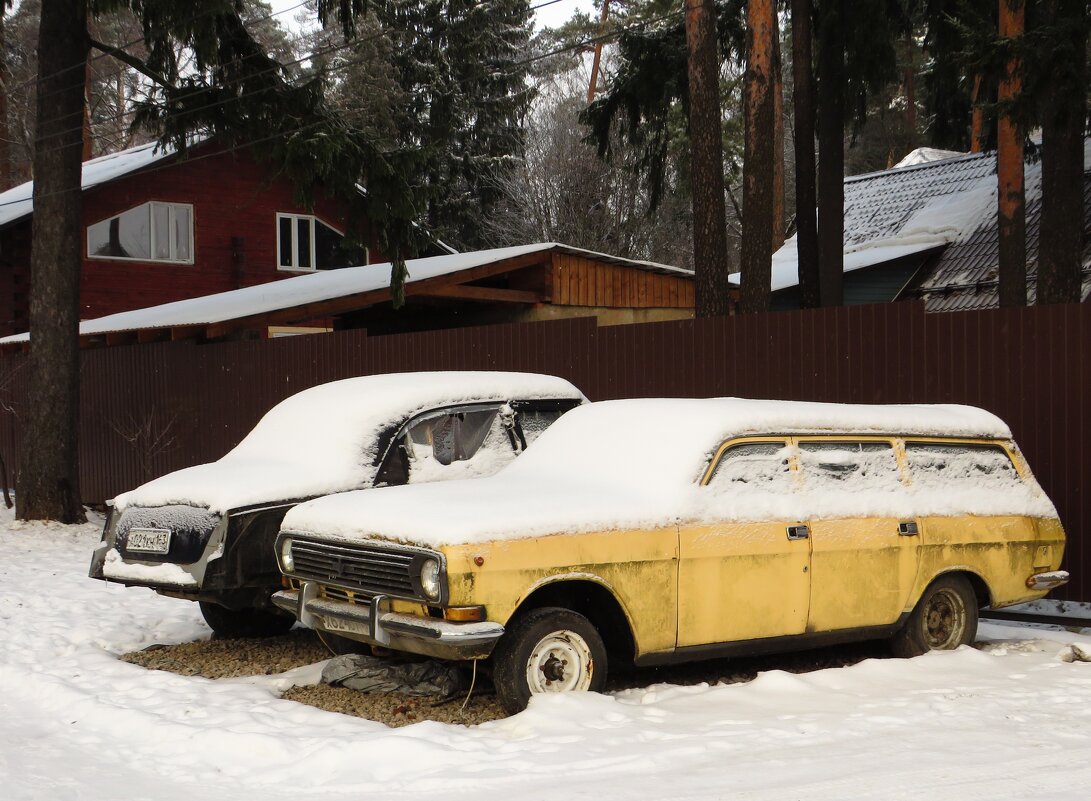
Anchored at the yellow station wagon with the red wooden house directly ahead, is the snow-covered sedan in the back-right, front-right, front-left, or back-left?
front-left

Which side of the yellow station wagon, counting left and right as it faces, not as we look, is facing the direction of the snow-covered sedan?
right

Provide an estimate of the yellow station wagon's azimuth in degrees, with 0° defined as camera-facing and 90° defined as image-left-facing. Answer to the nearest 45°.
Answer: approximately 45°

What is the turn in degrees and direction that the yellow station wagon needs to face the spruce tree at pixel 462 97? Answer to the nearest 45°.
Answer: approximately 135° to its right

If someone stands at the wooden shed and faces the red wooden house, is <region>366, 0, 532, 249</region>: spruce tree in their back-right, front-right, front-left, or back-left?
front-right

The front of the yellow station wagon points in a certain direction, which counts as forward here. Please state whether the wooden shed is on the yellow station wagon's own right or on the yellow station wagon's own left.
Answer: on the yellow station wagon's own right
